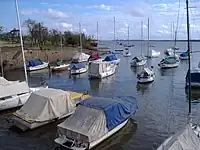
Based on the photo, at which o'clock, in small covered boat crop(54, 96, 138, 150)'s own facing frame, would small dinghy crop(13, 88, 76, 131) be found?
small dinghy crop(13, 88, 76, 131) is roughly at 9 o'clock from small covered boat crop(54, 96, 138, 150).

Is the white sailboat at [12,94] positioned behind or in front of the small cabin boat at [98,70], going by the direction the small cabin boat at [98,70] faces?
behind

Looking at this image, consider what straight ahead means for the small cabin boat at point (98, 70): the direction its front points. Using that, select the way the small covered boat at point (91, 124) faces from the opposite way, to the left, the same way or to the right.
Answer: the same way

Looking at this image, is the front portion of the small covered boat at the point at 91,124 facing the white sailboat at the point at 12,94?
no

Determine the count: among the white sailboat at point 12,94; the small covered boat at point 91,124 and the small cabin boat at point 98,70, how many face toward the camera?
0

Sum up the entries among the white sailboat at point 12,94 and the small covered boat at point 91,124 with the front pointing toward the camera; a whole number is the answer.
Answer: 0

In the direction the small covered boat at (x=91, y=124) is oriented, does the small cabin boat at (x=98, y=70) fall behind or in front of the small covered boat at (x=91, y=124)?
in front

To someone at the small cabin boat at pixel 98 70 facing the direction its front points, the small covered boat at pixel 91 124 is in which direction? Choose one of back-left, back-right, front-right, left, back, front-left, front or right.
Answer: back-right

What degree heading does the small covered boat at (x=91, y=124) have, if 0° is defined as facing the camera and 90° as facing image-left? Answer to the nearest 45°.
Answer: approximately 225°

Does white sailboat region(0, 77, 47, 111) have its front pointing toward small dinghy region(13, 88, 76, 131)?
no

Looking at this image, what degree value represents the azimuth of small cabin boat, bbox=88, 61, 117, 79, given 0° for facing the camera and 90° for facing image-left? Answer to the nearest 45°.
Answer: approximately 225°

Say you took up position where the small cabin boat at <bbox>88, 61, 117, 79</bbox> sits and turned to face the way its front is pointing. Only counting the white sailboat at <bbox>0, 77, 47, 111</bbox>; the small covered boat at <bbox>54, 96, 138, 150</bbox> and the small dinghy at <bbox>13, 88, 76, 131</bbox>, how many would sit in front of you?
0

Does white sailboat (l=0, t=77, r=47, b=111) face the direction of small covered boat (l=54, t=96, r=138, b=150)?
no
